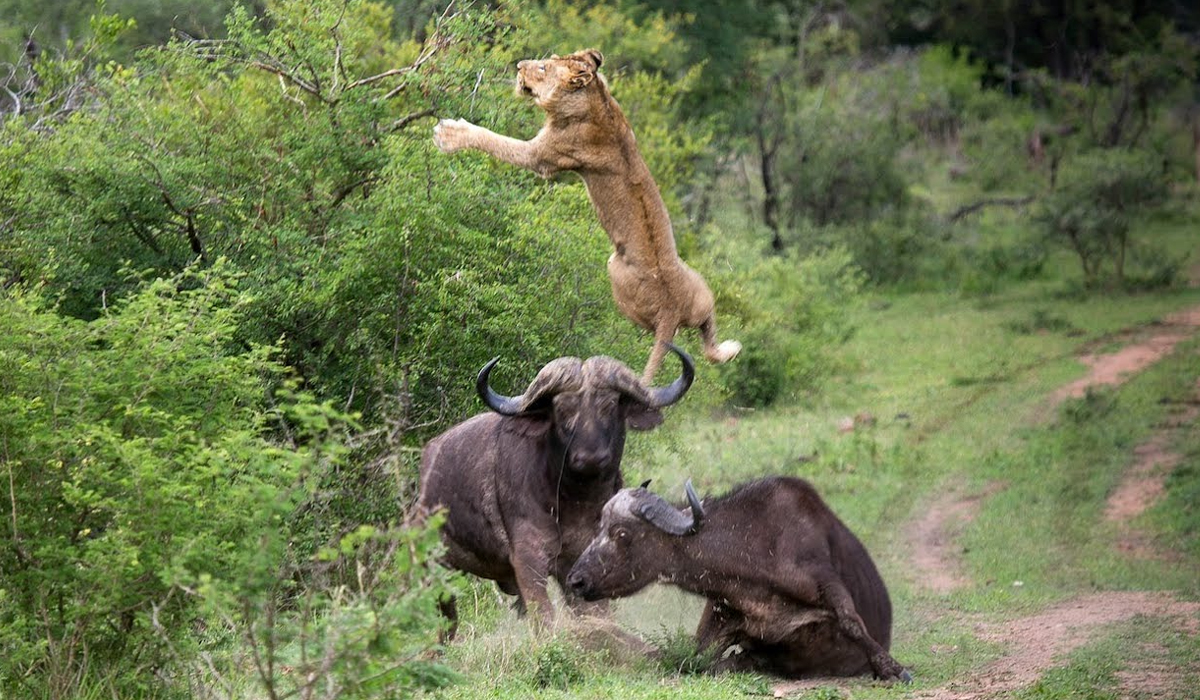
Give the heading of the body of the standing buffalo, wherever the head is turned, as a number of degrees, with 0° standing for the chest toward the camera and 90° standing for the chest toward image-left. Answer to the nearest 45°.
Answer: approximately 315°

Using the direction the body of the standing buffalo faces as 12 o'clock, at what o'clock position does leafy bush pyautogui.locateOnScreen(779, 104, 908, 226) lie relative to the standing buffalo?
The leafy bush is roughly at 8 o'clock from the standing buffalo.

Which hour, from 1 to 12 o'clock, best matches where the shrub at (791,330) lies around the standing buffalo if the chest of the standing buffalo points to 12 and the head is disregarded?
The shrub is roughly at 8 o'clock from the standing buffalo.

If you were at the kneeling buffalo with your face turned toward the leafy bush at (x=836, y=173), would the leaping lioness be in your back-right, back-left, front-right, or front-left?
front-left

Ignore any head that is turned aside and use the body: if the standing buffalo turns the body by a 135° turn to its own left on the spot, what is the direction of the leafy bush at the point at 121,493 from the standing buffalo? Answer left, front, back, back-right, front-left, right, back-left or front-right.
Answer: back-left

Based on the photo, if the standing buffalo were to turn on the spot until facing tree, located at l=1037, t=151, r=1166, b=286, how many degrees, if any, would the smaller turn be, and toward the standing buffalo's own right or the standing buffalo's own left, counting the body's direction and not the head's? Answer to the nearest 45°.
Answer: approximately 90° to the standing buffalo's own left
